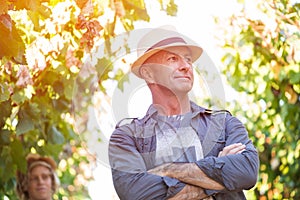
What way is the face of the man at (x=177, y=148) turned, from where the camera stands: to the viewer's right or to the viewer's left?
to the viewer's right

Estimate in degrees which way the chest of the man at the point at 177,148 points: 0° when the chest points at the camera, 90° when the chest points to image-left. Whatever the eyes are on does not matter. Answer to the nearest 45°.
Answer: approximately 0°
